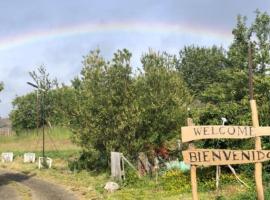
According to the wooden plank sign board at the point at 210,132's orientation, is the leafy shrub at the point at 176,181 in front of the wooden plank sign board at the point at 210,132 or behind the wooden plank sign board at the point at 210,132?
behind

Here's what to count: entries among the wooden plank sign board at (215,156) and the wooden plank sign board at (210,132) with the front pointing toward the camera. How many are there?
2

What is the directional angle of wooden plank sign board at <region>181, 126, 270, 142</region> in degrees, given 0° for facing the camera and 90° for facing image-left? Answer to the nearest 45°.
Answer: approximately 0°
